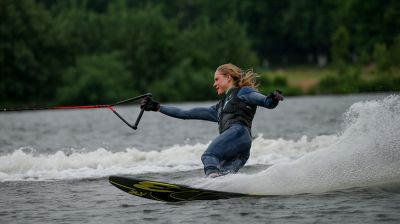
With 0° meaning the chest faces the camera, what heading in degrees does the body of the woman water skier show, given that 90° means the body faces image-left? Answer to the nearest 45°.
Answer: approximately 45°

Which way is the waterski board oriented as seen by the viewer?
to the viewer's left
